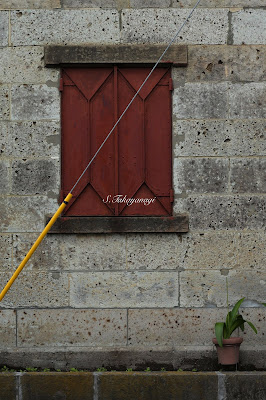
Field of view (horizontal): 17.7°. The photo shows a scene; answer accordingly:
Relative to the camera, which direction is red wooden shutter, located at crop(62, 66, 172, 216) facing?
toward the camera
